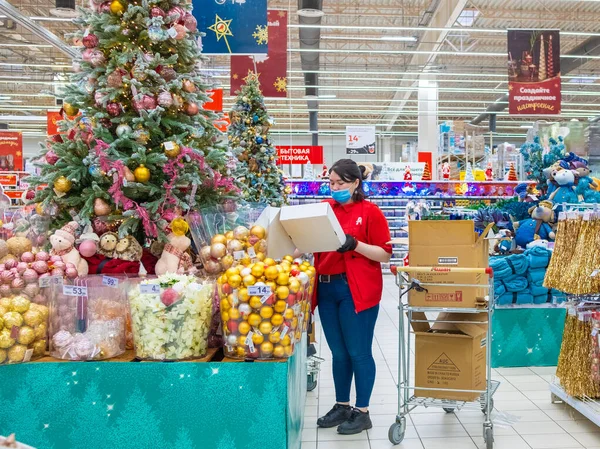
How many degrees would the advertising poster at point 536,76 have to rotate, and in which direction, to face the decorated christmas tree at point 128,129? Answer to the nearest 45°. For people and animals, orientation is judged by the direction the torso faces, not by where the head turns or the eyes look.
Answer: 0° — it already faces it

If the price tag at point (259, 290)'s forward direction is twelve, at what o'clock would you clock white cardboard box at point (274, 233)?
The white cardboard box is roughly at 6 o'clock from the price tag.

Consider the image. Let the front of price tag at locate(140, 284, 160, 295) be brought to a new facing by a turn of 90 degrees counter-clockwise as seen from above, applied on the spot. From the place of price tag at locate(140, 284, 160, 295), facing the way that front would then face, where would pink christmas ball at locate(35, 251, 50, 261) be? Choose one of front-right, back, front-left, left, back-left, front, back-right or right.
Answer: back-left

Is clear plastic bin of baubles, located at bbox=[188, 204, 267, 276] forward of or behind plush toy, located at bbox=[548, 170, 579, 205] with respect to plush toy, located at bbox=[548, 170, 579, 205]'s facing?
forward

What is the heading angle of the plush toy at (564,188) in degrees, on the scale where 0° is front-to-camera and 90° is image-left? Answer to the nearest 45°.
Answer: approximately 45°

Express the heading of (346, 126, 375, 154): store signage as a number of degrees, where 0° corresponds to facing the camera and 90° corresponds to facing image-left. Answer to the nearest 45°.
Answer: approximately 0°

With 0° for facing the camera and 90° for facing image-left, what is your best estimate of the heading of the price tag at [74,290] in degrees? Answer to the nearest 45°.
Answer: approximately 0°
